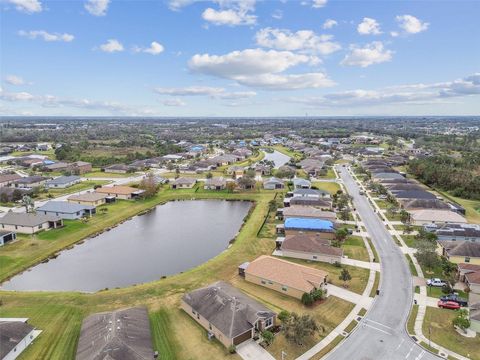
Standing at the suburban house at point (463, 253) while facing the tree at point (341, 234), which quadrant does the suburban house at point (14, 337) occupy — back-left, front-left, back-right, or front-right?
front-left

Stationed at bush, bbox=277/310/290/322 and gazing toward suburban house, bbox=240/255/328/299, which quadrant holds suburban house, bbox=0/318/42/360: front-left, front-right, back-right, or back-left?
back-left

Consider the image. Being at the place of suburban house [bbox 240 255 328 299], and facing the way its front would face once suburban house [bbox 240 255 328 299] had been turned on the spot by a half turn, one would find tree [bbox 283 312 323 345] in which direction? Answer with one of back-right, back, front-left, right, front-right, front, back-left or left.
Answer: back-left

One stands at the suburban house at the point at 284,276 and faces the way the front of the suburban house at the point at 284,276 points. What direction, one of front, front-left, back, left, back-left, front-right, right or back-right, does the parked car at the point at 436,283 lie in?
front-left

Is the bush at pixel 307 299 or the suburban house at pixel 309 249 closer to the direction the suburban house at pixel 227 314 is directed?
the bush

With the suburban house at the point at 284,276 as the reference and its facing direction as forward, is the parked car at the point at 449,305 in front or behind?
in front

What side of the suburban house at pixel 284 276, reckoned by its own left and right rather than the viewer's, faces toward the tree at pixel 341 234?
left

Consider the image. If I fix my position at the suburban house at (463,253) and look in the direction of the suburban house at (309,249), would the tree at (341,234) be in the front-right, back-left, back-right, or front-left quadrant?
front-right

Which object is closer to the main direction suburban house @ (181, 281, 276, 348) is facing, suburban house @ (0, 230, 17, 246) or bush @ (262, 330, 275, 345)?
the bush

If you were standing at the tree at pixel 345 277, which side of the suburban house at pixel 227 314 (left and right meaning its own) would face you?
left

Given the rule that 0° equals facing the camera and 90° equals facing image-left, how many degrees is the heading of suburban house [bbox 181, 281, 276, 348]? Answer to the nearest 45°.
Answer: approximately 315°

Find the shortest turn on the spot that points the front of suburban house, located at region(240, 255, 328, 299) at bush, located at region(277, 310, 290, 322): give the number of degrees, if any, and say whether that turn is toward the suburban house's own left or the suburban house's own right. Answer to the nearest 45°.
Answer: approximately 45° to the suburban house's own right

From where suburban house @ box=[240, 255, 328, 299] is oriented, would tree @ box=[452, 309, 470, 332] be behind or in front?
in front
